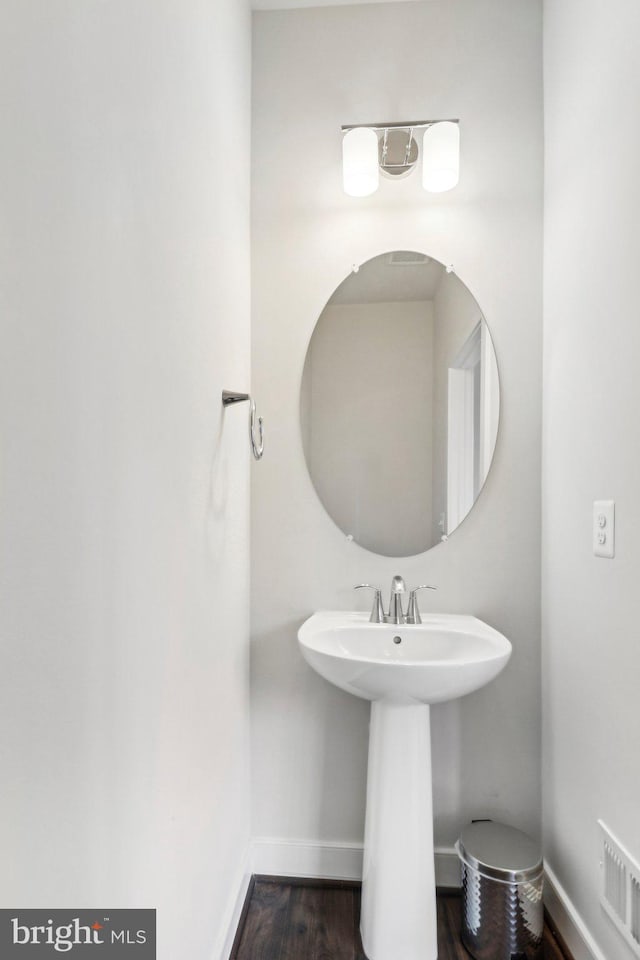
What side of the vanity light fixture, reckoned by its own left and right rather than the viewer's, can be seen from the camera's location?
front

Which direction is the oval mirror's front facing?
toward the camera

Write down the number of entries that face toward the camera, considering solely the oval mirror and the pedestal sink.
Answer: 2

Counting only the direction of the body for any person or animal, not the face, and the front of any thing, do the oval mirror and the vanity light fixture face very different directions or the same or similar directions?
same or similar directions

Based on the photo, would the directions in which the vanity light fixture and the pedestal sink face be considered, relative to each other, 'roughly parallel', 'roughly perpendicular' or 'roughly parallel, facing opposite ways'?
roughly parallel

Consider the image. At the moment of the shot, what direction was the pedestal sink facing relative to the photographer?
facing the viewer

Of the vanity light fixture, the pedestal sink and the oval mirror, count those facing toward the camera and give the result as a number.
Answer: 3
